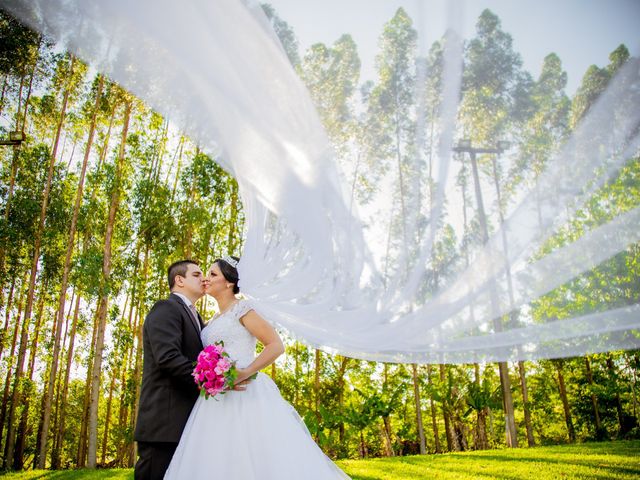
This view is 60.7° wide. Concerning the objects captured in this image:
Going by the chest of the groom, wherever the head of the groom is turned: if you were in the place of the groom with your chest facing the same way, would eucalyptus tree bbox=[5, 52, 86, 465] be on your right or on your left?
on your left

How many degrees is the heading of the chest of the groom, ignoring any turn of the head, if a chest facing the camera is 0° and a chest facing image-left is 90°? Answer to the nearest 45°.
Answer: approximately 270°

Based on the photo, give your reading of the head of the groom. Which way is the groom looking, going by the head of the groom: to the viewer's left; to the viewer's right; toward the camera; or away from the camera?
to the viewer's right

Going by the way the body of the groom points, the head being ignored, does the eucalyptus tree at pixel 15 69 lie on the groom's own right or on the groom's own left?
on the groom's own left

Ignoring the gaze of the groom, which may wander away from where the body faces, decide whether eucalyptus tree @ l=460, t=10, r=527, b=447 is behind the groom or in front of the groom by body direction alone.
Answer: in front

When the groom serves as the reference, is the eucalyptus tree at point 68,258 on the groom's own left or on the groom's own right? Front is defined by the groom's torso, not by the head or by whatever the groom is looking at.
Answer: on the groom's own left
